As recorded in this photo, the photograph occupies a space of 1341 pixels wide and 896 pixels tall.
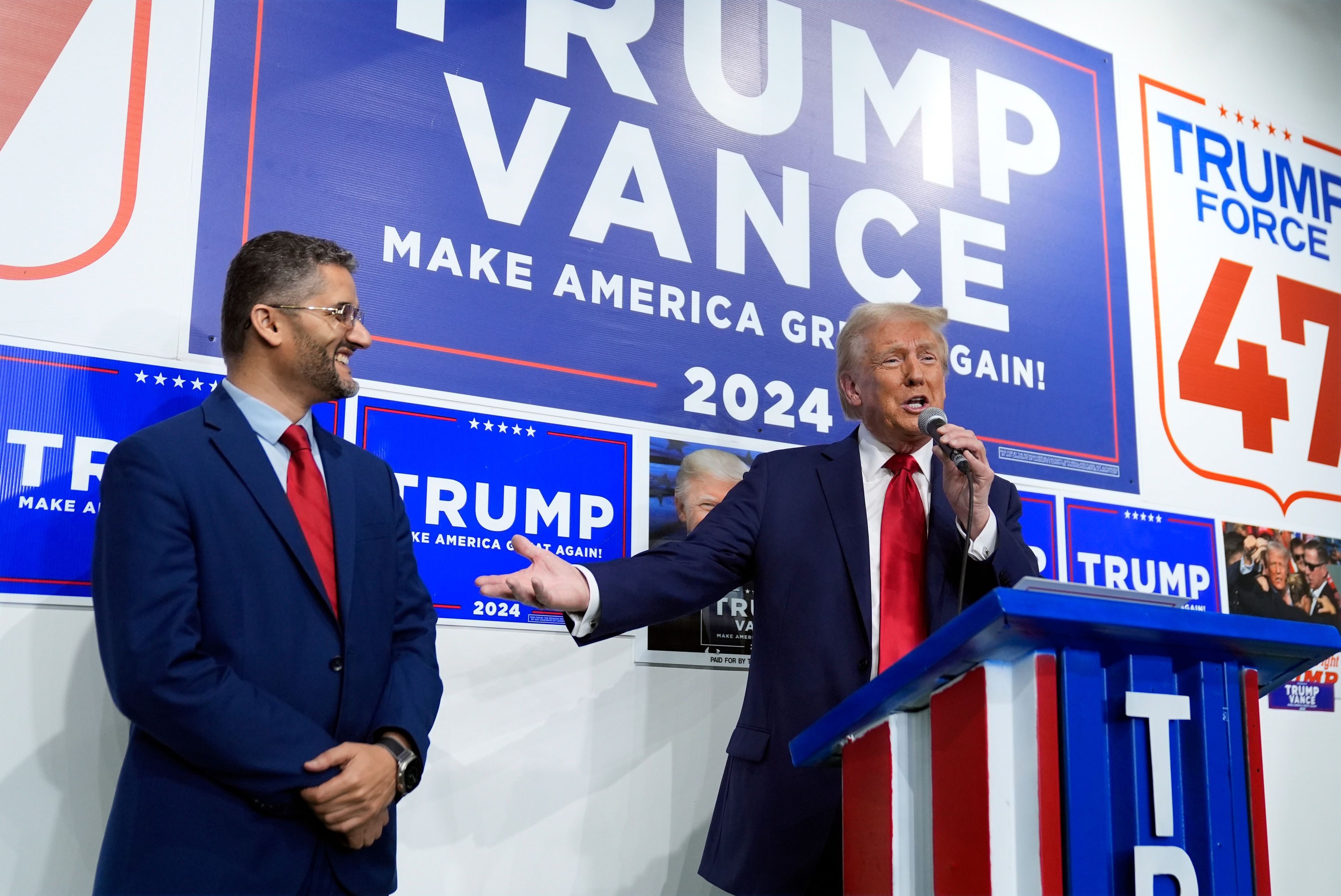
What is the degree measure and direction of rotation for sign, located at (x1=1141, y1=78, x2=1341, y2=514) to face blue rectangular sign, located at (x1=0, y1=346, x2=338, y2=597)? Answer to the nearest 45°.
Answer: approximately 90° to its right

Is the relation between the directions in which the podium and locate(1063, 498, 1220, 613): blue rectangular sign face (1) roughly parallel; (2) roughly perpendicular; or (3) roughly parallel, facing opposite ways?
roughly parallel

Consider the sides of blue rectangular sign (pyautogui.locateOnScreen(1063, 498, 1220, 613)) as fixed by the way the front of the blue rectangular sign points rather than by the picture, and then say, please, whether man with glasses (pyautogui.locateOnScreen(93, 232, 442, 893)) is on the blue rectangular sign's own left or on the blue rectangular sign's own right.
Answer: on the blue rectangular sign's own right

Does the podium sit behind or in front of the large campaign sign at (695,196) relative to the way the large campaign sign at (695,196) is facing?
in front

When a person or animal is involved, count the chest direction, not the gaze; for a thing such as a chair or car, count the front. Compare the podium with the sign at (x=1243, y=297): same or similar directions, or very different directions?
same or similar directions

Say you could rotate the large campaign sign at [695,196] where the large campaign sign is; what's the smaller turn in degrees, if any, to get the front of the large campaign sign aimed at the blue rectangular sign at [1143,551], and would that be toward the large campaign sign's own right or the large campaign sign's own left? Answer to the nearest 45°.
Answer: approximately 90° to the large campaign sign's own left

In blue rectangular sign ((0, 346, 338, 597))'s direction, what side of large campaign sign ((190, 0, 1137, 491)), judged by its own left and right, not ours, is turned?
right

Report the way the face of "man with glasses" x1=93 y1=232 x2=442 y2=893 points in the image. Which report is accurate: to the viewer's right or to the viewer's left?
to the viewer's right

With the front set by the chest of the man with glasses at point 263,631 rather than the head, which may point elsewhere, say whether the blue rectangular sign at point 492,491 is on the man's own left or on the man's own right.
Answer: on the man's own left

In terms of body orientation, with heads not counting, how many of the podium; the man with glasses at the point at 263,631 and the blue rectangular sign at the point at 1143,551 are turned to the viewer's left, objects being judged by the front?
0

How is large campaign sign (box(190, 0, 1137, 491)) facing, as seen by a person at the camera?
facing the viewer and to the right of the viewer

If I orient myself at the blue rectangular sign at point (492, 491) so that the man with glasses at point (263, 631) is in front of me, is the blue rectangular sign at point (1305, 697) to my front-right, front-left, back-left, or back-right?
back-left

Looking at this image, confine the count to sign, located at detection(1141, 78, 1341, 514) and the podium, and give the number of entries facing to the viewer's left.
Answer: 0
